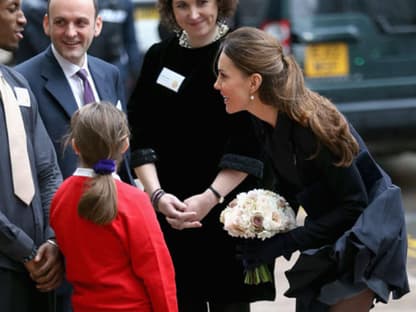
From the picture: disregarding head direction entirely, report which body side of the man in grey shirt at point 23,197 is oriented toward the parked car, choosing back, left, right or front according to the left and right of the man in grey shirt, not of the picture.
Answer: left

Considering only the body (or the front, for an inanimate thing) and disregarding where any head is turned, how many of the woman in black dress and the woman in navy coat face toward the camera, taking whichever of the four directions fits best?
1

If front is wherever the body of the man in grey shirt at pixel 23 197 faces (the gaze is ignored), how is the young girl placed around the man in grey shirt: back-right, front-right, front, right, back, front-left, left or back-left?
front

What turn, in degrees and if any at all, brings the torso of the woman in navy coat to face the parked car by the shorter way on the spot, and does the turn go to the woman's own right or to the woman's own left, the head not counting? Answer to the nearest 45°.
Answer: approximately 90° to the woman's own right

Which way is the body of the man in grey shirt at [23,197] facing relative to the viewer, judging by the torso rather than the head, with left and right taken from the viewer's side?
facing the viewer and to the right of the viewer

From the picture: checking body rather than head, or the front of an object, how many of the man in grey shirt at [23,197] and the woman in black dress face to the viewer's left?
0

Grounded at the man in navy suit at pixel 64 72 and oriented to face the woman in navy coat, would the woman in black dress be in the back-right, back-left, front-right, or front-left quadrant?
front-left

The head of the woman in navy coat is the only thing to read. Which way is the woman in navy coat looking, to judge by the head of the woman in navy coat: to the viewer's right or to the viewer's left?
to the viewer's left

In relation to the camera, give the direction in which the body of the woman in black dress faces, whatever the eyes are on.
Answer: toward the camera

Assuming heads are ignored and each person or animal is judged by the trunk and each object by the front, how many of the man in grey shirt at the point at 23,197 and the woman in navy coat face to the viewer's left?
1

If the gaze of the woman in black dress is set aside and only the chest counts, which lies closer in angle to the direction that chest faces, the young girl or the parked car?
the young girl

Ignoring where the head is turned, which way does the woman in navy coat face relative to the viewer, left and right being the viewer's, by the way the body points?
facing to the left of the viewer

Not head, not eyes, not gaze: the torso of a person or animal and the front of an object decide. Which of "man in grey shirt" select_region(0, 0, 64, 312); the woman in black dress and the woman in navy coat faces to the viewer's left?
the woman in navy coat
